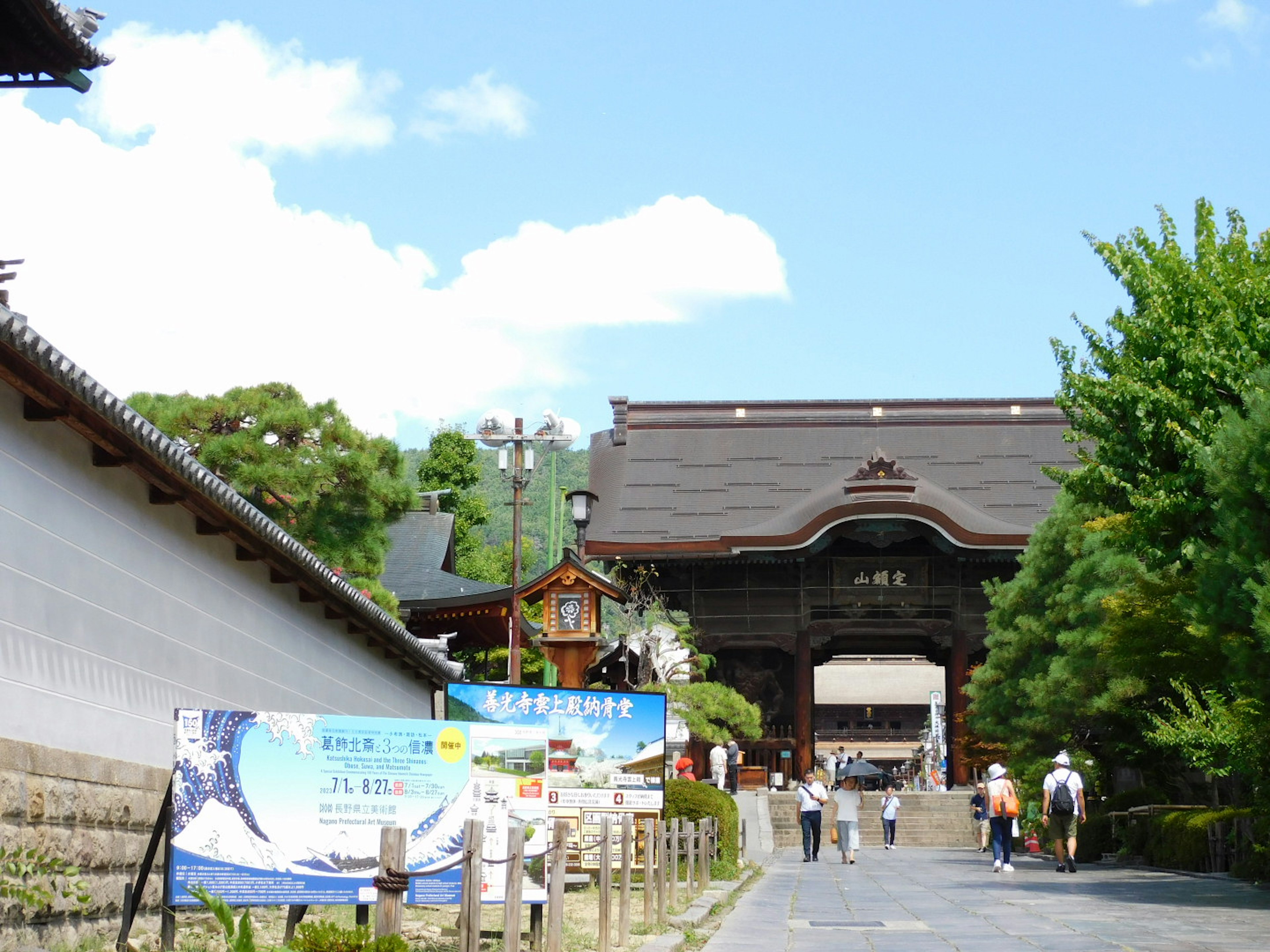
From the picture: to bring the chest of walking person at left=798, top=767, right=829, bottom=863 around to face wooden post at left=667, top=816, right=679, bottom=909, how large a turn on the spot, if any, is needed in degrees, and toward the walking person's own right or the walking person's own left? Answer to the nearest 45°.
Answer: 0° — they already face it

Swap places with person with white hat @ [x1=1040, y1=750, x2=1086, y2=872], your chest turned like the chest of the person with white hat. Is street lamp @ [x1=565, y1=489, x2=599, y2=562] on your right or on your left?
on your left

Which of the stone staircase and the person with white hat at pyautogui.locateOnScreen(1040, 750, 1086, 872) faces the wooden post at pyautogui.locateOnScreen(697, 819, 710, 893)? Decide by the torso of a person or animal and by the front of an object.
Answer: the stone staircase

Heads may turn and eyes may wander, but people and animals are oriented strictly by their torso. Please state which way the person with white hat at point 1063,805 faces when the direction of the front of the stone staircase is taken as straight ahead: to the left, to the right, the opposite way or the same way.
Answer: the opposite way

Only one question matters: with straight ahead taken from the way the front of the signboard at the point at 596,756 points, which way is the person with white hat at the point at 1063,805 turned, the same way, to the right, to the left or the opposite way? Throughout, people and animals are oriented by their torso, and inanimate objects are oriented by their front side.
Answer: the opposite way

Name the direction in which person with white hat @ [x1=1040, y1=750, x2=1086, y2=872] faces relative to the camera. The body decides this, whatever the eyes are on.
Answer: away from the camera

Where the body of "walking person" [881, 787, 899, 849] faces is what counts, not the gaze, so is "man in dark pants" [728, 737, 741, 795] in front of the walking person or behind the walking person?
behind

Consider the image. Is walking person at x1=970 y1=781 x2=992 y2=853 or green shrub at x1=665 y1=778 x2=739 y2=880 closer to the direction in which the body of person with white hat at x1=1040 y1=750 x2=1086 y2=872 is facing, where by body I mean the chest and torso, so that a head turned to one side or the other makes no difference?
the walking person

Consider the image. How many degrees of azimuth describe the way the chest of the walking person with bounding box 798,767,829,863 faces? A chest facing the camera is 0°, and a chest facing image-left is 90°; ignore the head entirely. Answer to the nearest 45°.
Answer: approximately 0°
